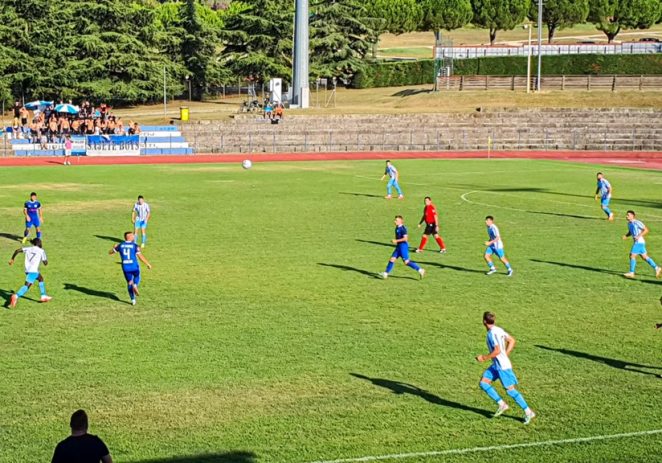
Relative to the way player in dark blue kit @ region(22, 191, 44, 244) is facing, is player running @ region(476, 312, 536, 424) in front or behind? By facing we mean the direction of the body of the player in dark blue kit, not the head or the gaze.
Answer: in front

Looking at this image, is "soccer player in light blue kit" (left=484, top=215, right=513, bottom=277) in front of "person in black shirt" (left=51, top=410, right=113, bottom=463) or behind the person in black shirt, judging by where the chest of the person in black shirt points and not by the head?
in front

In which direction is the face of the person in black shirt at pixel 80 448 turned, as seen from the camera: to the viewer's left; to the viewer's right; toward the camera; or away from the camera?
away from the camera

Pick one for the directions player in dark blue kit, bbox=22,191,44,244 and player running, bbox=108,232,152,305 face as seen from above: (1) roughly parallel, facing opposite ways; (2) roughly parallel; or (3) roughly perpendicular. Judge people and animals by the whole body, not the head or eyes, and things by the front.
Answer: roughly parallel, facing opposite ways

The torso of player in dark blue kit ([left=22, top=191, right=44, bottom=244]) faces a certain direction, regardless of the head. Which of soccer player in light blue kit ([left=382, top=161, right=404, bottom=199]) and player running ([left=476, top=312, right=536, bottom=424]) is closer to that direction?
the player running

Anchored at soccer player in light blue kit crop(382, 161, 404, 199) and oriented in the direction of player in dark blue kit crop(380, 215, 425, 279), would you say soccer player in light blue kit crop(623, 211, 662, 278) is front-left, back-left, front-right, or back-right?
front-left

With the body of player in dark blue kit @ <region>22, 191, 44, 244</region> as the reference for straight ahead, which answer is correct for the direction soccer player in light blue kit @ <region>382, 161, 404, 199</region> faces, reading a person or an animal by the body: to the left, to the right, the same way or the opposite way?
to the right

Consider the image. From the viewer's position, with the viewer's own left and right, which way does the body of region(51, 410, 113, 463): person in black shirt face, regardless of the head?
facing away from the viewer

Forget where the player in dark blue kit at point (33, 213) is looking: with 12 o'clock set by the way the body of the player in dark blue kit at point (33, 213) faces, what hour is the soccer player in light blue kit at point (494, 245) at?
the soccer player in light blue kit at point (494, 245) is roughly at 10 o'clock from the player in dark blue kit at point (33, 213).

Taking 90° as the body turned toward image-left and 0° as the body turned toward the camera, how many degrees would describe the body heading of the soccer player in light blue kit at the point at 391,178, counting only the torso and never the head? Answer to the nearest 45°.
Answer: approximately 45°

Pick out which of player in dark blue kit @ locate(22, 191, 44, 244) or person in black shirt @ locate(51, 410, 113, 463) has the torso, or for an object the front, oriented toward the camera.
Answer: the player in dark blue kit

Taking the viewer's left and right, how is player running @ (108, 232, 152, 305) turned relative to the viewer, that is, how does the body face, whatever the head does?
facing away from the viewer

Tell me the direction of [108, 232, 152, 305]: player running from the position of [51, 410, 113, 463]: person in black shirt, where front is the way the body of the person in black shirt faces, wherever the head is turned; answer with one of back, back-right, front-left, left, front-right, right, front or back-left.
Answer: front

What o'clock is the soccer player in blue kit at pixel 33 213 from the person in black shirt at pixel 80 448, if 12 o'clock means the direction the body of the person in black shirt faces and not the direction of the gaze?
The soccer player in blue kit is roughly at 12 o'clock from the person in black shirt.

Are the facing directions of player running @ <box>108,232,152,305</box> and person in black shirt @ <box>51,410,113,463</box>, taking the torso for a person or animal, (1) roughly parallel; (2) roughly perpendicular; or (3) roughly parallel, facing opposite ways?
roughly parallel

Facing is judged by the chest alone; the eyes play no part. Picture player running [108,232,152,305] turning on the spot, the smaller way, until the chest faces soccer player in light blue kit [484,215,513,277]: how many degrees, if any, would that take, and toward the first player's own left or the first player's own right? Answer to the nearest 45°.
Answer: approximately 90° to the first player's own right

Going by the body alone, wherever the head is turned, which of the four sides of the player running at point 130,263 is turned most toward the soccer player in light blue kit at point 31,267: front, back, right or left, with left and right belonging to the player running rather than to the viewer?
left
